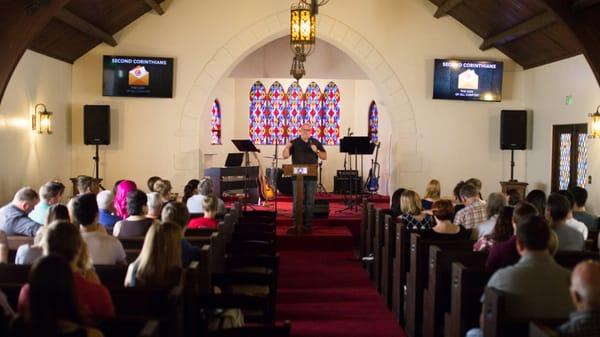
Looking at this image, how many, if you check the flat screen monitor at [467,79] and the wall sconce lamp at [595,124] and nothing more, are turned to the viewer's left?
1

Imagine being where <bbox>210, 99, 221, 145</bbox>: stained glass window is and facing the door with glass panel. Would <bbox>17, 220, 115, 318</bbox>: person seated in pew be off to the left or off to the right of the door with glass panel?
right

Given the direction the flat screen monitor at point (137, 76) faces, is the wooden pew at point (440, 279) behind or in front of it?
in front

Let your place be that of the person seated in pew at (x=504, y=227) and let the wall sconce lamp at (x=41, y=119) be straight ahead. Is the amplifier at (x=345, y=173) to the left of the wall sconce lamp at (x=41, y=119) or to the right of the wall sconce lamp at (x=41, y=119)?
right

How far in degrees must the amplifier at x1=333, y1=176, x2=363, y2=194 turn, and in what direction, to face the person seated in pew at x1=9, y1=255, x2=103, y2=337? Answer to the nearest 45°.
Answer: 0° — it already faces them

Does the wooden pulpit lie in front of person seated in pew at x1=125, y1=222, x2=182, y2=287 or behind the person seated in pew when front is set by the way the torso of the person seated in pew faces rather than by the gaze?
in front

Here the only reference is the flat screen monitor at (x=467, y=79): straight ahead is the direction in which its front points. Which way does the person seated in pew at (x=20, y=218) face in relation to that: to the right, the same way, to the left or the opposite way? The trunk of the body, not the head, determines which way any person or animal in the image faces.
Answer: the opposite way

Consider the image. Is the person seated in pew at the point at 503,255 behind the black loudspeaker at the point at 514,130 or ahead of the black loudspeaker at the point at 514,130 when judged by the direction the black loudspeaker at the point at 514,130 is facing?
ahead

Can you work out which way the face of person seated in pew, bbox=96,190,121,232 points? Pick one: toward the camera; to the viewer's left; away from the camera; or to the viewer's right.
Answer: away from the camera

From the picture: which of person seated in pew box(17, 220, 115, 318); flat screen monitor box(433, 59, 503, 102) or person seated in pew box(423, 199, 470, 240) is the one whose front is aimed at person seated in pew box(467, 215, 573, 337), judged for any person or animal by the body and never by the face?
the flat screen monitor

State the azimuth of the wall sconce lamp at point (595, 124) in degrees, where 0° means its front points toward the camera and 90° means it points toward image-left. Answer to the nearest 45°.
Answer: approximately 90°

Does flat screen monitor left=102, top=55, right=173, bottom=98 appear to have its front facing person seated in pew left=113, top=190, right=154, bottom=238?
yes

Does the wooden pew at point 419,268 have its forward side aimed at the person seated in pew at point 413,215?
yes

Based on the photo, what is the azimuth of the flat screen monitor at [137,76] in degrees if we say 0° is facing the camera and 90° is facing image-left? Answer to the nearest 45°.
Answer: approximately 0°

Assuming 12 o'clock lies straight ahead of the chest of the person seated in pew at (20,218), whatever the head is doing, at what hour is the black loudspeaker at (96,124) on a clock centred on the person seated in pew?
The black loudspeaker is roughly at 11 o'clock from the person seated in pew.

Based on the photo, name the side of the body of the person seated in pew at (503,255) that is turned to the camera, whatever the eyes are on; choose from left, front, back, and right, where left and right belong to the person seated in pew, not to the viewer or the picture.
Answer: back

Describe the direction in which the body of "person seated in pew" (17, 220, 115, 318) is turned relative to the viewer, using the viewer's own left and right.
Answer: facing away from the viewer

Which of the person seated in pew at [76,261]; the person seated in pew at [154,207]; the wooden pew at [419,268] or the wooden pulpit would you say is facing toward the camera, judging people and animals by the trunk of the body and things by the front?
the wooden pulpit

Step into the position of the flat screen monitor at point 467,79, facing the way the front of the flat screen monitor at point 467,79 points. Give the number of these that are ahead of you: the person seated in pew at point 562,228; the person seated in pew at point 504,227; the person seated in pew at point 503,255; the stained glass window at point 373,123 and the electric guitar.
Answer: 3
